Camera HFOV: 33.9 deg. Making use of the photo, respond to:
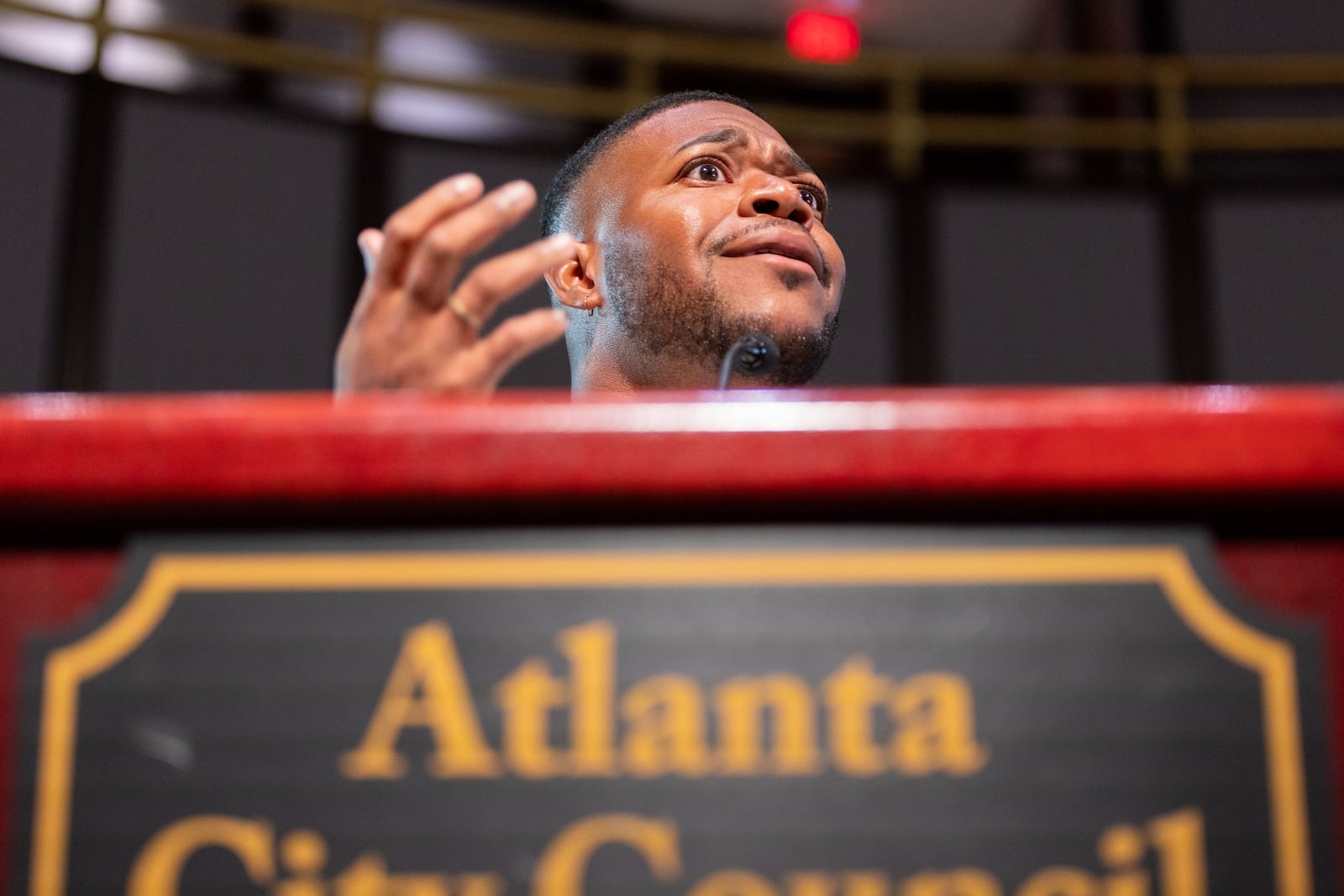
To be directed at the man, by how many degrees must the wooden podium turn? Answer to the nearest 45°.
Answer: approximately 180°

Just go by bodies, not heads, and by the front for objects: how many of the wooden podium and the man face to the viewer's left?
0

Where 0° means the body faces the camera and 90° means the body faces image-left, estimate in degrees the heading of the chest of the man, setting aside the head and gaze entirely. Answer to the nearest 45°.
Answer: approximately 315°
